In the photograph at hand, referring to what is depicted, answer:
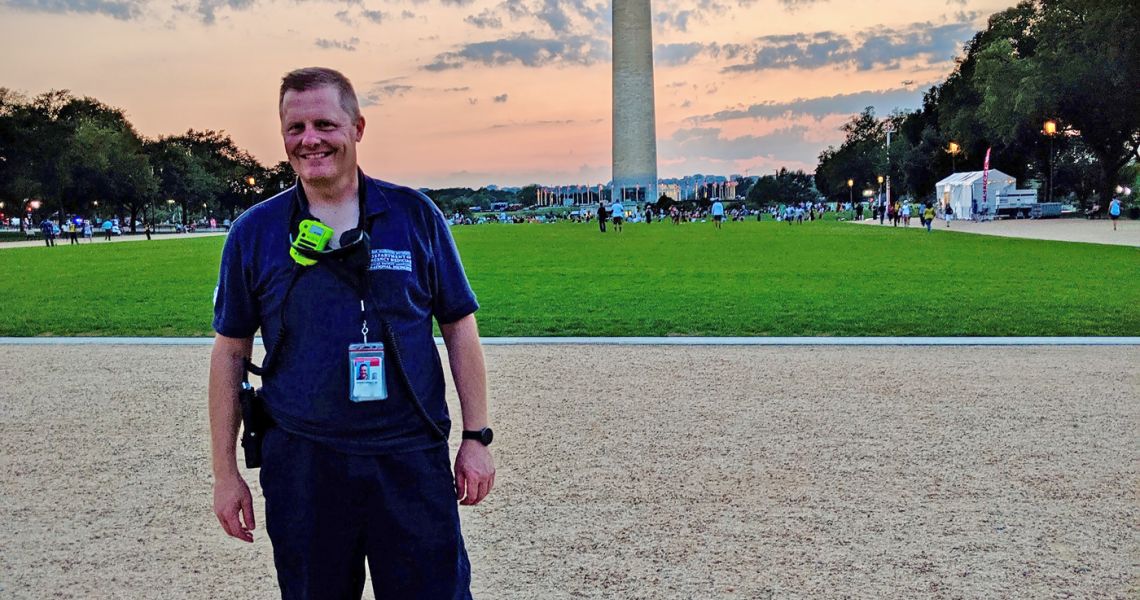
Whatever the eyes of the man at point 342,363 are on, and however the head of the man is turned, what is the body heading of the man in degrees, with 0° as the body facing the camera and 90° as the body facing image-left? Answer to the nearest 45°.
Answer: approximately 0°
